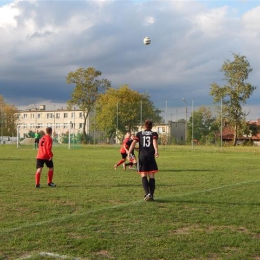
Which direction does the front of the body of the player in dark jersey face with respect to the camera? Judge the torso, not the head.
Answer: away from the camera
